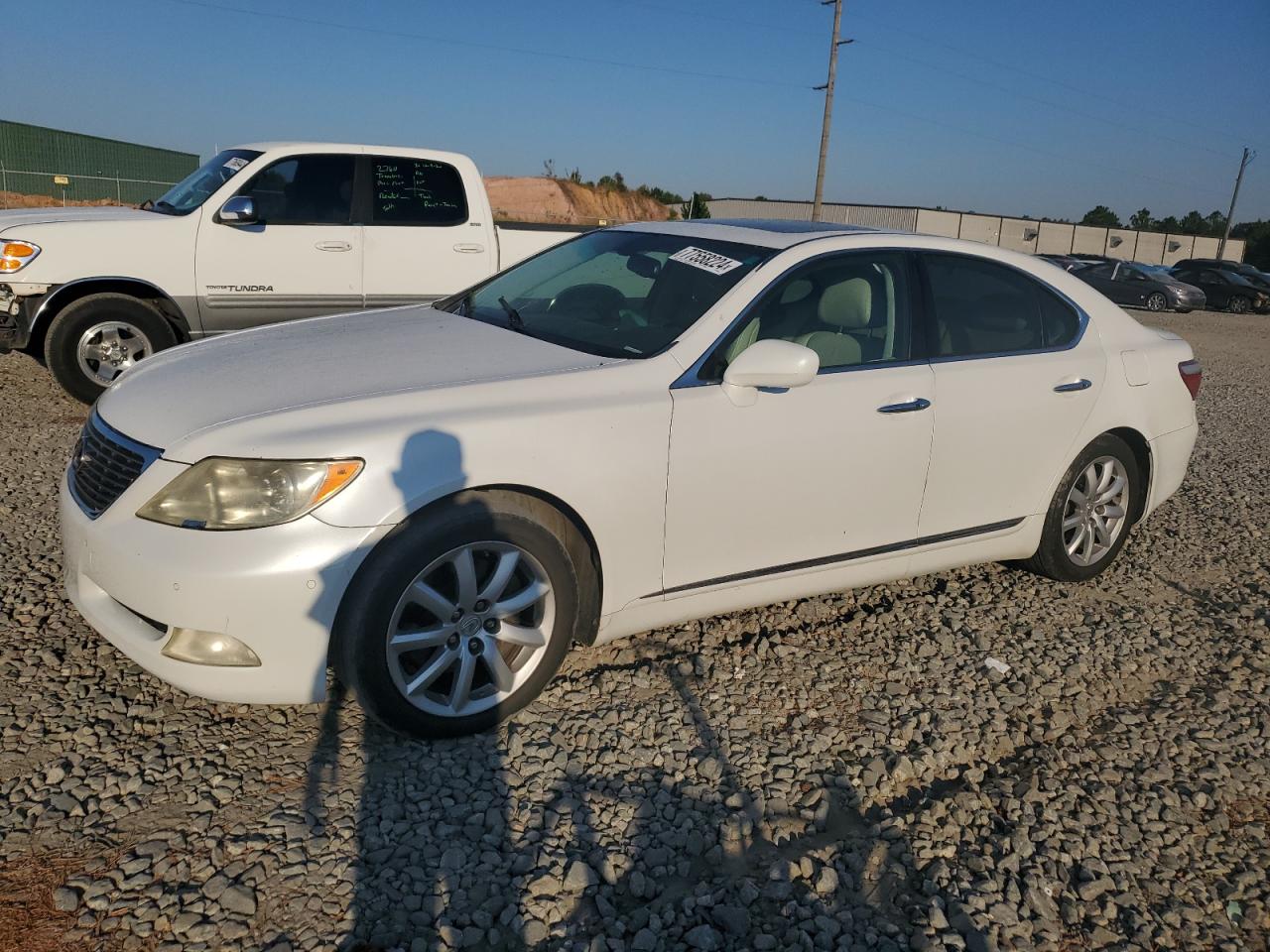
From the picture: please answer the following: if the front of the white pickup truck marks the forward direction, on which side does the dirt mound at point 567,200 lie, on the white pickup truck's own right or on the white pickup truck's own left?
on the white pickup truck's own right

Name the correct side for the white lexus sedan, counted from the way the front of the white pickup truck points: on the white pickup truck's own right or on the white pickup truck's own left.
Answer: on the white pickup truck's own left

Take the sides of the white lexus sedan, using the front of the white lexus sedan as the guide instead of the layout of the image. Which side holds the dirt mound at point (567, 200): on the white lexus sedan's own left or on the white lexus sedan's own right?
on the white lexus sedan's own right

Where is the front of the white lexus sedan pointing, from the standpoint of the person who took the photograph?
facing the viewer and to the left of the viewer

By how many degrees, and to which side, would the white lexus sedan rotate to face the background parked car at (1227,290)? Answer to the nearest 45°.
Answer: approximately 180°

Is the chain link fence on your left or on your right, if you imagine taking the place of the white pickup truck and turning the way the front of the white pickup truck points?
on your right

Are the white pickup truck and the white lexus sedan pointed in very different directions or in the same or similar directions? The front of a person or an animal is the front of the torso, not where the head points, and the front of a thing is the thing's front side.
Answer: same or similar directions

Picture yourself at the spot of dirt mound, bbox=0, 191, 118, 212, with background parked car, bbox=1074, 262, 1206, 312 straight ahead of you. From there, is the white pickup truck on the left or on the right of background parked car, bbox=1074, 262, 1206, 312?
right

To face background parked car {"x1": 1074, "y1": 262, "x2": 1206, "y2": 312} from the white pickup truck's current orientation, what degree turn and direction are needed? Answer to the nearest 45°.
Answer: approximately 135° to its right

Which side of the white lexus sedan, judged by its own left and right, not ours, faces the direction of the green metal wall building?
right

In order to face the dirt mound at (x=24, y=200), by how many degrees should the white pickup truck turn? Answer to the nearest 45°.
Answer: approximately 90° to its right

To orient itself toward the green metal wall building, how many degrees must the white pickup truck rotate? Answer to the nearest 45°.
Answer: approximately 90° to its right

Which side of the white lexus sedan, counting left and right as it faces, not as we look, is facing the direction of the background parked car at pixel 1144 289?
back

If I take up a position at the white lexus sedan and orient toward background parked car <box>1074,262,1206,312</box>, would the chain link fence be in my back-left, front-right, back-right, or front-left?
front-left

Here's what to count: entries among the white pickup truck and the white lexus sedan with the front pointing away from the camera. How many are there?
0

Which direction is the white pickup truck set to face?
to the viewer's left
